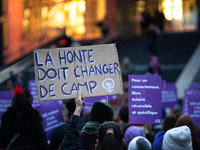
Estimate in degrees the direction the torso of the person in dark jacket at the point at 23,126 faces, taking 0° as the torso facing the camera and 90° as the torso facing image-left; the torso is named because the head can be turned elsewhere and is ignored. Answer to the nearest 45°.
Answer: approximately 180°

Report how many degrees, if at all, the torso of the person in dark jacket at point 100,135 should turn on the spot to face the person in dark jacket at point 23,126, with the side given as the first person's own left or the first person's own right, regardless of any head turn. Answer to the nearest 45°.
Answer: approximately 45° to the first person's own left

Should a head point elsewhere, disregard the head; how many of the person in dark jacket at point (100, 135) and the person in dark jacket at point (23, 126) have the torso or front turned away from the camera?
2

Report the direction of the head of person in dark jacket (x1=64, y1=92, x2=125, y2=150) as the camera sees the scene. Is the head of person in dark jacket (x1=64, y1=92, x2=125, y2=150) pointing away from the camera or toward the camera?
away from the camera

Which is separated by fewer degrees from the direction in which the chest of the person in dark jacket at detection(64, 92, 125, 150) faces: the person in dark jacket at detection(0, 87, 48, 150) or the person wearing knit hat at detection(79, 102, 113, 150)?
the person wearing knit hat

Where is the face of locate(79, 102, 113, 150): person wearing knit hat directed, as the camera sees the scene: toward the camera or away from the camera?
away from the camera

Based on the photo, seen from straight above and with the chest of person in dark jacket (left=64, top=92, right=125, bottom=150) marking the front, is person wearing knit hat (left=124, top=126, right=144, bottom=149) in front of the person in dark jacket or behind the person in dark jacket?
in front

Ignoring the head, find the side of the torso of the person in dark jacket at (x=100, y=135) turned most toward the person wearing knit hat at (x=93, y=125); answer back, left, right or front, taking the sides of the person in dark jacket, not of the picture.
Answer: front

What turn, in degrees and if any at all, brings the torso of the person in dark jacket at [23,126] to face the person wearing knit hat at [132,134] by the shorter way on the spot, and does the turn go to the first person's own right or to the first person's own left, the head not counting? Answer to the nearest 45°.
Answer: approximately 90° to the first person's own right

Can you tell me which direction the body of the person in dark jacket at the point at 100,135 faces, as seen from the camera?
away from the camera
